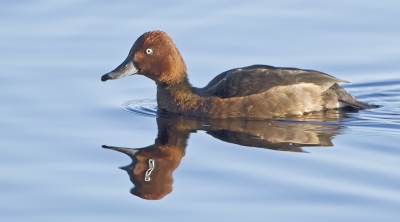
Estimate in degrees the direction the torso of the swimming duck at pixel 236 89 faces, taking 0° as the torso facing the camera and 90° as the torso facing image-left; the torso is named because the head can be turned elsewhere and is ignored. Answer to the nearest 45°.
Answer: approximately 90°
